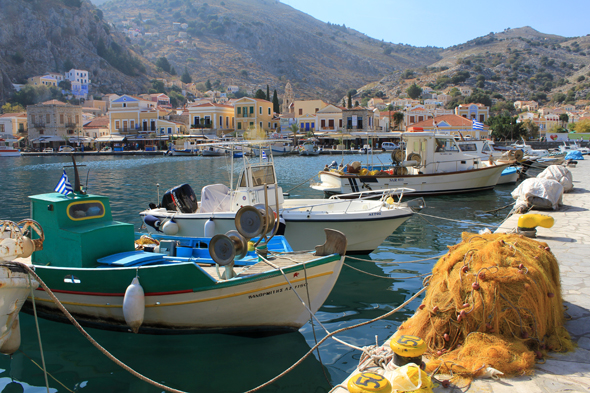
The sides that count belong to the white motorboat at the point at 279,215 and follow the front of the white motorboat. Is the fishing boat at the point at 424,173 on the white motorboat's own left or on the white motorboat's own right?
on the white motorboat's own left

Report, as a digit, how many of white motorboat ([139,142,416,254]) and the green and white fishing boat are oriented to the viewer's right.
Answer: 2

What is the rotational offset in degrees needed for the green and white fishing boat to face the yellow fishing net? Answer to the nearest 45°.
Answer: approximately 45° to its right

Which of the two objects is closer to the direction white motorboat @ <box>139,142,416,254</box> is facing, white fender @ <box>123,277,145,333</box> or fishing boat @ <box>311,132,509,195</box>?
the fishing boat

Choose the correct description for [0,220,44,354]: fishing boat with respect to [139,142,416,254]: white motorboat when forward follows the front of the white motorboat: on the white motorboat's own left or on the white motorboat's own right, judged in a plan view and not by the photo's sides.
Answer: on the white motorboat's own right

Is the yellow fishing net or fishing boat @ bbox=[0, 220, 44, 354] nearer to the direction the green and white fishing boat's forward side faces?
the yellow fishing net

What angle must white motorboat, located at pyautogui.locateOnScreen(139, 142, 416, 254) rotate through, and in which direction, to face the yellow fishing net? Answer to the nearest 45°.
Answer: approximately 90° to its right

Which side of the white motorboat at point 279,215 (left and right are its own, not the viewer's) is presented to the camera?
right

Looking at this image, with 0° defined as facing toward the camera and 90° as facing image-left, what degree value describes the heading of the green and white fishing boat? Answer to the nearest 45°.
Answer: approximately 270°

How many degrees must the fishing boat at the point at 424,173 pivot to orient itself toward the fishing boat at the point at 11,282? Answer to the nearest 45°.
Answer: approximately 90° to its right
